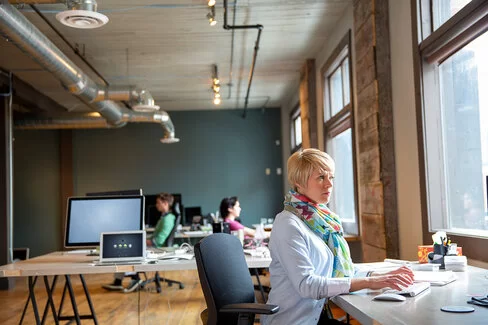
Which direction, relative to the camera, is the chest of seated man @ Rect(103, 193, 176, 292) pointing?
to the viewer's left

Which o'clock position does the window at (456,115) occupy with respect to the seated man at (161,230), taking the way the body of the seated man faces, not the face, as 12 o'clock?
The window is roughly at 8 o'clock from the seated man.

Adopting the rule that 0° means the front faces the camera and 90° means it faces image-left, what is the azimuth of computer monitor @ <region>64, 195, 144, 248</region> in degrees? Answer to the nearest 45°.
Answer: approximately 0°

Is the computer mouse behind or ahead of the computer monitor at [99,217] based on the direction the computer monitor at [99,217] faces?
ahead

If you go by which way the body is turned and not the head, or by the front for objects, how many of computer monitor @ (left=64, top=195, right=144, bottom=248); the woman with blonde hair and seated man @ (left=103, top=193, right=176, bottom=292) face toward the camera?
1

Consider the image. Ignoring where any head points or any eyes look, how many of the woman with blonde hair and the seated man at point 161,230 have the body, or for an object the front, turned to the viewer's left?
1

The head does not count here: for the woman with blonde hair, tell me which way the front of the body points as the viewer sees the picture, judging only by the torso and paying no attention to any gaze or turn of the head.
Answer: to the viewer's right

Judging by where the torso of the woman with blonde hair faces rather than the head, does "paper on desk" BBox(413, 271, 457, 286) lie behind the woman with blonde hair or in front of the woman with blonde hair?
in front

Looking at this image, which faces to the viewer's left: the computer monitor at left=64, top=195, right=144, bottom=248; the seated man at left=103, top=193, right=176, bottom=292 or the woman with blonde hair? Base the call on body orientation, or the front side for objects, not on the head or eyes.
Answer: the seated man

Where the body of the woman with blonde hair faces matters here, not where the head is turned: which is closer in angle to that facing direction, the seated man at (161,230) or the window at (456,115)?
the window

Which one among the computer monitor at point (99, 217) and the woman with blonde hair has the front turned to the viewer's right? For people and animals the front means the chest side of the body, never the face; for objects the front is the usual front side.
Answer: the woman with blonde hair

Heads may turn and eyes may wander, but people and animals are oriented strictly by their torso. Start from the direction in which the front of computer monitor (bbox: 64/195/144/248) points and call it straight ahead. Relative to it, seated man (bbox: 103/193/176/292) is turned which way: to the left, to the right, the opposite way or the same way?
to the right
